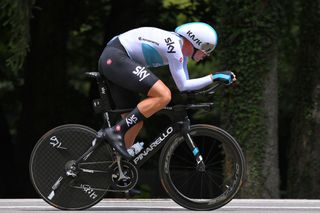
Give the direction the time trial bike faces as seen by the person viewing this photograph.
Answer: facing to the right of the viewer

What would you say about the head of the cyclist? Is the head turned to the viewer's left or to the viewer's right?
to the viewer's right

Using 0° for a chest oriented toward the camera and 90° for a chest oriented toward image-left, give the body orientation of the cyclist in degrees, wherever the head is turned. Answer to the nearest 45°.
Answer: approximately 270°
